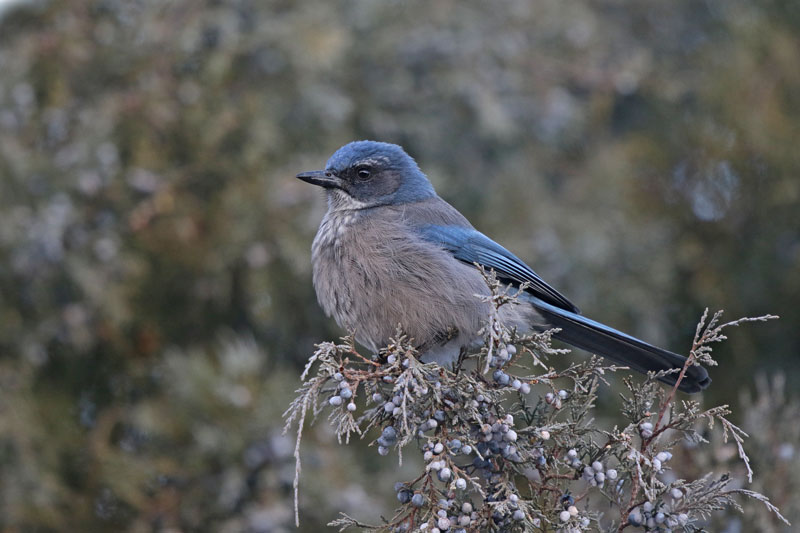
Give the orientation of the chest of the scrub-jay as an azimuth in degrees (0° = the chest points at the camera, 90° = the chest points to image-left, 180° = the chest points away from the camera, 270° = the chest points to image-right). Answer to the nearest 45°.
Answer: approximately 90°
